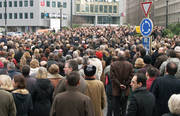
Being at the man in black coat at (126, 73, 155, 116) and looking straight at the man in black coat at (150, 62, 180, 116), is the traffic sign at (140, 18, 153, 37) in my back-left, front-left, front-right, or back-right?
front-left

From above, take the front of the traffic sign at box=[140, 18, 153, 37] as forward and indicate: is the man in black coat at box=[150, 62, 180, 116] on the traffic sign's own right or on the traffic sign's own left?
on the traffic sign's own left

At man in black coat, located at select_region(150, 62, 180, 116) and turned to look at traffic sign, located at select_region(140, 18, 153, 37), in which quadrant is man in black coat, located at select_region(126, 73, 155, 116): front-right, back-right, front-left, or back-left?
back-left

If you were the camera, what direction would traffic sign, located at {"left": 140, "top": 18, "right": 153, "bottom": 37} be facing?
facing the viewer and to the left of the viewer

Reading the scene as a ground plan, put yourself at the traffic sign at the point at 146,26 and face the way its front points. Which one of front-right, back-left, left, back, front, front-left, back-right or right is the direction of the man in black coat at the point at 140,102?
front-left

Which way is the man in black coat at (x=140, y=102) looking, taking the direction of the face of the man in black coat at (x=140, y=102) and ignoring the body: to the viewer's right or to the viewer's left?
to the viewer's left
